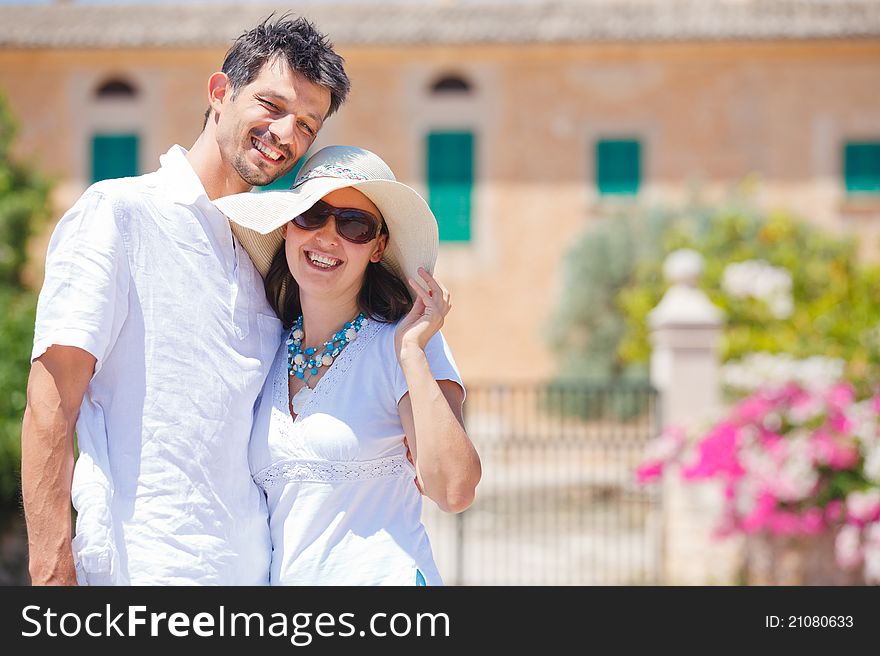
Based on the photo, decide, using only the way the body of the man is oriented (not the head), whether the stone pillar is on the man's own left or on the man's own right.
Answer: on the man's own left

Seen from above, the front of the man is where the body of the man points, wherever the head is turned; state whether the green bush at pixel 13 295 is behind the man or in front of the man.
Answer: behind

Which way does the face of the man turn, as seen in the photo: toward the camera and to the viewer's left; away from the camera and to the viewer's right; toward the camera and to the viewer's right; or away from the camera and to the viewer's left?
toward the camera and to the viewer's right

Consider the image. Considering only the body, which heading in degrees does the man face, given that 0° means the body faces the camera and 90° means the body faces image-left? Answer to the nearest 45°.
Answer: approximately 315°

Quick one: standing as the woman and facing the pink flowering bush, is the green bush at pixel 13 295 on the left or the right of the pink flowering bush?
left
